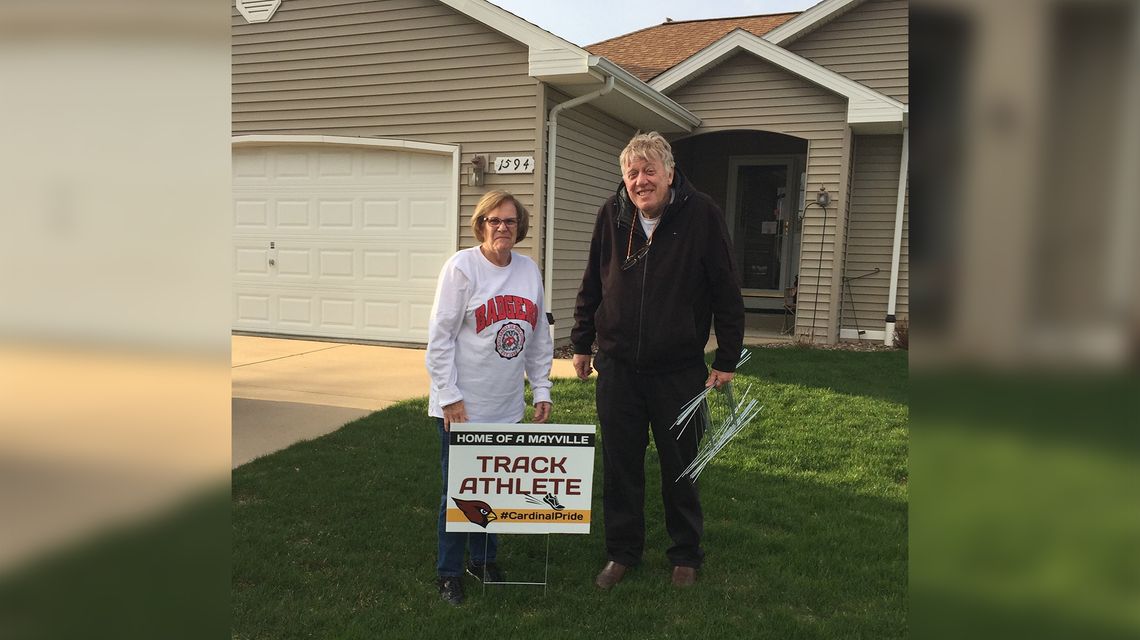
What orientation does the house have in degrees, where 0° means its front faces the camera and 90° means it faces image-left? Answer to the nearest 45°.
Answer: approximately 0°

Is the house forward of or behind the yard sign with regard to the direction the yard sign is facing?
behind

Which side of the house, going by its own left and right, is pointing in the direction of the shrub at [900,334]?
left

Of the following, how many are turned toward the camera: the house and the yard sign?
2

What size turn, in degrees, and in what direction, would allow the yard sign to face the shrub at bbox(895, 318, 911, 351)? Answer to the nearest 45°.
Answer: approximately 135° to its left

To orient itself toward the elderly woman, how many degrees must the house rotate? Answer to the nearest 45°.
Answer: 0° — it already faces them

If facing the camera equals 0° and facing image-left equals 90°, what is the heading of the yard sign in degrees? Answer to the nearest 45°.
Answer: approximately 0°
